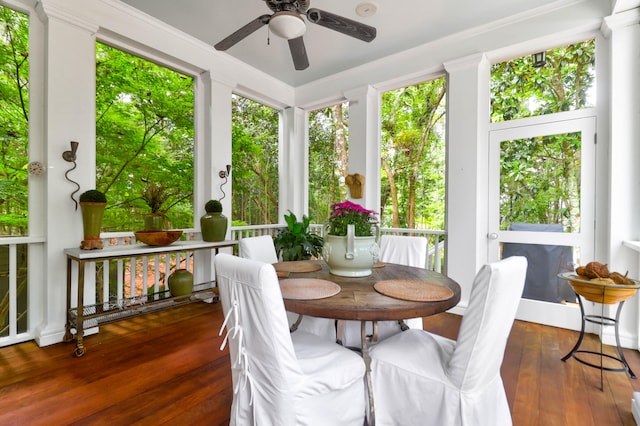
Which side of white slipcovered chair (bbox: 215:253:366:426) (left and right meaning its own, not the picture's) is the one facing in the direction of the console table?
left

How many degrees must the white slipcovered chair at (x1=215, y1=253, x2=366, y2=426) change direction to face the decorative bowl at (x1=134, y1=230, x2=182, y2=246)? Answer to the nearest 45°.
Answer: approximately 90° to its left

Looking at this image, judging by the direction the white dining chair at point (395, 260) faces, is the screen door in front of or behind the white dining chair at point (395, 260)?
behind

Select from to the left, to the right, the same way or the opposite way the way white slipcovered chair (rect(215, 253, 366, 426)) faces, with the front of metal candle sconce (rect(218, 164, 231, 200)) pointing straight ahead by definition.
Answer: to the left

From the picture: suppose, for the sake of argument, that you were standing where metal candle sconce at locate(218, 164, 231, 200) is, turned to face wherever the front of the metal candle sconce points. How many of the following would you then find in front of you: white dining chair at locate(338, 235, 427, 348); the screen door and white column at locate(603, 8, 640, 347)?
3

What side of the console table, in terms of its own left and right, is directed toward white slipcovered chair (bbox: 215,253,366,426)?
front

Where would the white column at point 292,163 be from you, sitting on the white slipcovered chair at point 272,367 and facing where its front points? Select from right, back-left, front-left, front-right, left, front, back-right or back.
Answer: front-left

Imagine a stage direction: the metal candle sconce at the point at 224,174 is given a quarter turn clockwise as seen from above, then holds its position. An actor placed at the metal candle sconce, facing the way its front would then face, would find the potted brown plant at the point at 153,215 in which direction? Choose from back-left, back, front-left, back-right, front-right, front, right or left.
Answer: front

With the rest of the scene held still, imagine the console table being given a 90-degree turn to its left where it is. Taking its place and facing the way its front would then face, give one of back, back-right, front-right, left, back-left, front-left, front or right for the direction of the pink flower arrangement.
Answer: right

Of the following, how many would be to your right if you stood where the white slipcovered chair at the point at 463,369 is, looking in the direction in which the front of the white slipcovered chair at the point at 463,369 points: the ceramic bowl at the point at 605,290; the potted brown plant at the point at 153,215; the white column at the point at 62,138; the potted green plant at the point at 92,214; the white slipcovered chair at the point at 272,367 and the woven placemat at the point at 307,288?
1

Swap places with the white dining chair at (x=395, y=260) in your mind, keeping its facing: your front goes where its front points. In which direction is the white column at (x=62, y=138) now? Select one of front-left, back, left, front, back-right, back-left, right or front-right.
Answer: front-right

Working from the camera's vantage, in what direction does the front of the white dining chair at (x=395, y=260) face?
facing the viewer and to the left of the viewer

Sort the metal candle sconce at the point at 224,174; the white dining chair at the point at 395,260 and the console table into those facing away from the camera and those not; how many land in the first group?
0

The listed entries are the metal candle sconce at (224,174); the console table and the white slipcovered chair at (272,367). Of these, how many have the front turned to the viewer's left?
0

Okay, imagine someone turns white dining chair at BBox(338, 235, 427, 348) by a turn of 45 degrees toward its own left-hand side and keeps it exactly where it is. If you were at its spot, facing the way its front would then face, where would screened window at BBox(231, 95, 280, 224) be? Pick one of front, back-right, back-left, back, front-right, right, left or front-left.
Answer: back-right

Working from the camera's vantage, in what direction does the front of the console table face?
facing the viewer and to the right of the viewer

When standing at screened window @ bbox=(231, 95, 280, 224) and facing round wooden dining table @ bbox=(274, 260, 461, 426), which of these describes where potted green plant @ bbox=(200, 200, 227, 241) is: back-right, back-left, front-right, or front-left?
front-right
